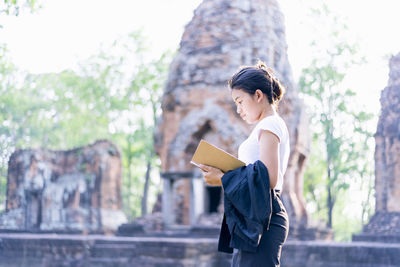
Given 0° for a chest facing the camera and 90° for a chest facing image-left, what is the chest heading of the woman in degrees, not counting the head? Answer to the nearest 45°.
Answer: approximately 90°

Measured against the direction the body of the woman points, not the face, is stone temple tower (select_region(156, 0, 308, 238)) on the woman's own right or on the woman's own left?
on the woman's own right

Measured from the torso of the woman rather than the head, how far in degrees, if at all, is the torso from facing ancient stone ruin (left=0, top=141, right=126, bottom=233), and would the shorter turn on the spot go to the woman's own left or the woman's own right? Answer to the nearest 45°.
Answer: approximately 90° to the woman's own right

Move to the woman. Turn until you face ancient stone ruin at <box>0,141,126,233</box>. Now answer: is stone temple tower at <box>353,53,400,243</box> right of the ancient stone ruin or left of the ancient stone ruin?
right

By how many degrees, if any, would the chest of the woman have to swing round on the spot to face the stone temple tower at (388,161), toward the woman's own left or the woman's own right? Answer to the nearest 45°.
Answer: approximately 90° to the woman's own right

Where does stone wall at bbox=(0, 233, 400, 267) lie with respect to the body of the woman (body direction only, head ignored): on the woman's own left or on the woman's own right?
on the woman's own right
